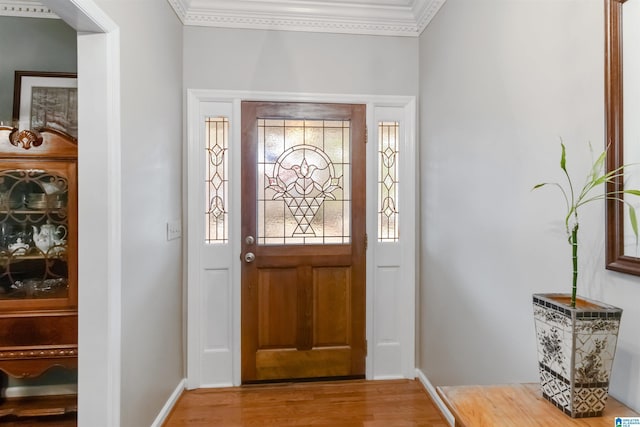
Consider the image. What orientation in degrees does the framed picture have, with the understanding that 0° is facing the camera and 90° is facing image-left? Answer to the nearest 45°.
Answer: approximately 0°

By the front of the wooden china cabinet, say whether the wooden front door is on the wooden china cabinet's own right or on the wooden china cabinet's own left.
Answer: on the wooden china cabinet's own left

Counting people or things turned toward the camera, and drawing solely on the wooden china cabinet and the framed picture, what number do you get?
2

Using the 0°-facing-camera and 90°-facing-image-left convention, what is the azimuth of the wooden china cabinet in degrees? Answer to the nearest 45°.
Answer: approximately 0°

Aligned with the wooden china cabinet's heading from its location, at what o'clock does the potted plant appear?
The potted plant is roughly at 11 o'clock from the wooden china cabinet.
